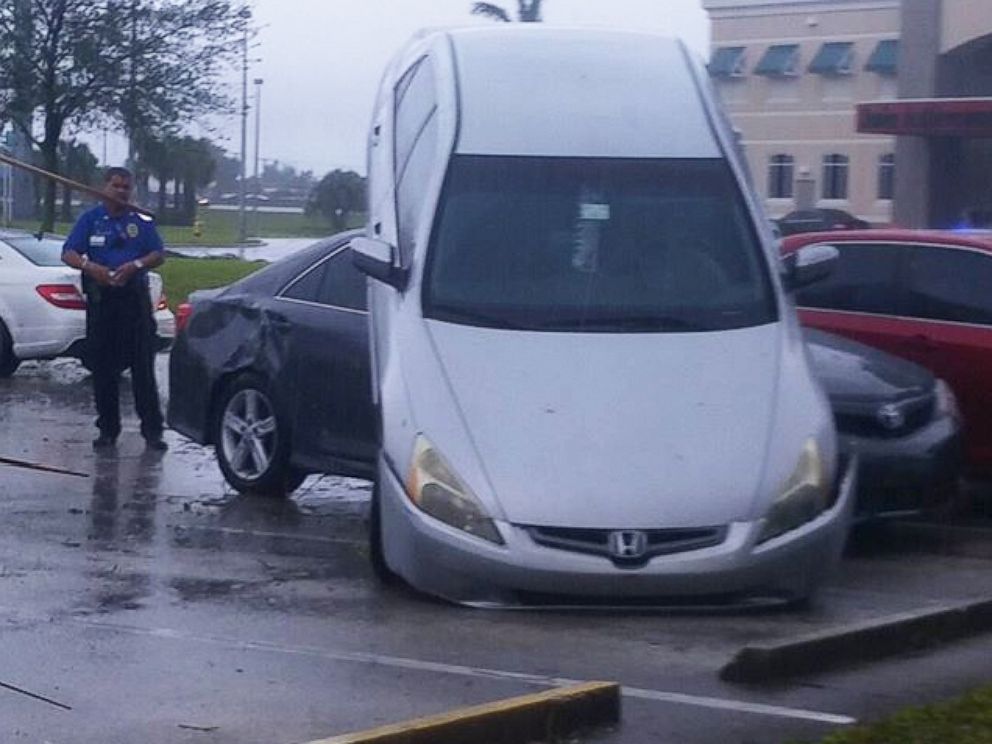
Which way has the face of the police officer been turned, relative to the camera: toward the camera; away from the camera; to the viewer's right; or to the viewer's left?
toward the camera

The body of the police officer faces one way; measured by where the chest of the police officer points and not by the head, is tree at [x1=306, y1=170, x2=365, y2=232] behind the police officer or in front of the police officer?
behind

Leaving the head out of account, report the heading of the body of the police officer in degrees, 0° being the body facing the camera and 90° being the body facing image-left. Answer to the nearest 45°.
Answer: approximately 0°

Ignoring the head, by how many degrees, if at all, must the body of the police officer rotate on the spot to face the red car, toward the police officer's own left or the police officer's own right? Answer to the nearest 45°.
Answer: approximately 45° to the police officer's own left

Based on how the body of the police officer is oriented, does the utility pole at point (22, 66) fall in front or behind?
behind

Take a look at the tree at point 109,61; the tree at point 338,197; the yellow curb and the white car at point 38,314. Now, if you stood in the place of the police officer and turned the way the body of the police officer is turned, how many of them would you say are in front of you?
1

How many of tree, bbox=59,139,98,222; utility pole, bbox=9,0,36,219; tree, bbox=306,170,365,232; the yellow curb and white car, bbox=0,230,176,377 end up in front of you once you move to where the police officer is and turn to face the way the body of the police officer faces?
1

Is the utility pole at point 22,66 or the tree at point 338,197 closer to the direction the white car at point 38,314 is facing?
the utility pole

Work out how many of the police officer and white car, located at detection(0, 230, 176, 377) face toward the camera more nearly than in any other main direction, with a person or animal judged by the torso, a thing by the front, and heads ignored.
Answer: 1

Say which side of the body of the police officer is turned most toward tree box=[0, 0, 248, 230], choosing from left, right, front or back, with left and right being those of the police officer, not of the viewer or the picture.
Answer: back

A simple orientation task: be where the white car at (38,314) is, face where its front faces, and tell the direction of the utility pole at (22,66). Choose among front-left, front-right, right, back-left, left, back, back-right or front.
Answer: front-right

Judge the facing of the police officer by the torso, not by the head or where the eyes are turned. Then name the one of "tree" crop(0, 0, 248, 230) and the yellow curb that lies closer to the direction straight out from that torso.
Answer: the yellow curb

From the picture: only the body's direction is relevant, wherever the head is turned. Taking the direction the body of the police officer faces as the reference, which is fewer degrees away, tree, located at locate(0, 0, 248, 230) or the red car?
the red car

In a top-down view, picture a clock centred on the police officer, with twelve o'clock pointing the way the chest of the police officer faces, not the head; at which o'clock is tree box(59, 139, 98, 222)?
The tree is roughly at 6 o'clock from the police officer.

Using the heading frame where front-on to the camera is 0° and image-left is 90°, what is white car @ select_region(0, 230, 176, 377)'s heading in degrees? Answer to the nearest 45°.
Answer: approximately 135°
